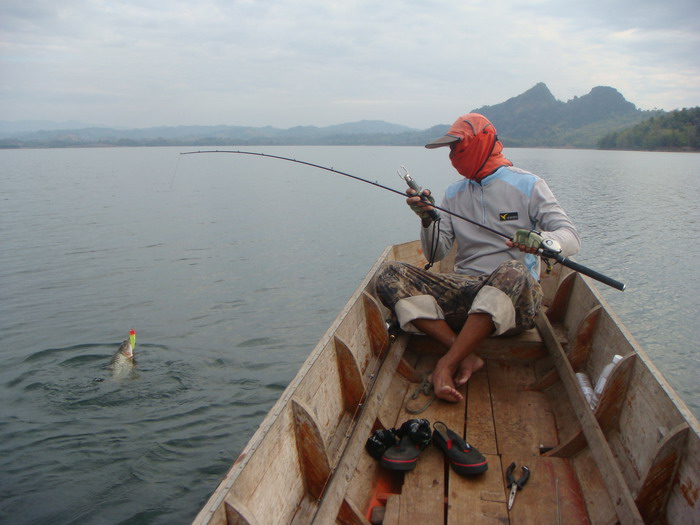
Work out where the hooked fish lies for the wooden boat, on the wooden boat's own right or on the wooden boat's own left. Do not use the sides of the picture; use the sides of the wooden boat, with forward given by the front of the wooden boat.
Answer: on the wooden boat's own left

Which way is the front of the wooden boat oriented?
away from the camera
